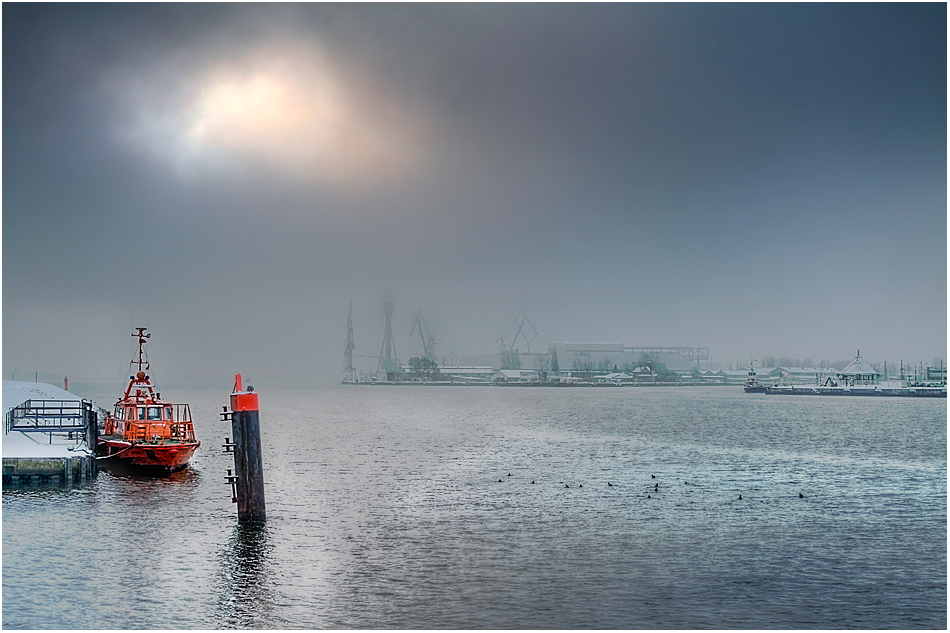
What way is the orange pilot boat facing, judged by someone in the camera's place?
facing the viewer and to the right of the viewer

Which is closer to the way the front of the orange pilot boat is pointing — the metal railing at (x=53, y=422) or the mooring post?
the mooring post

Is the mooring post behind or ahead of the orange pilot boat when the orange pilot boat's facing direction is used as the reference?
ahead
